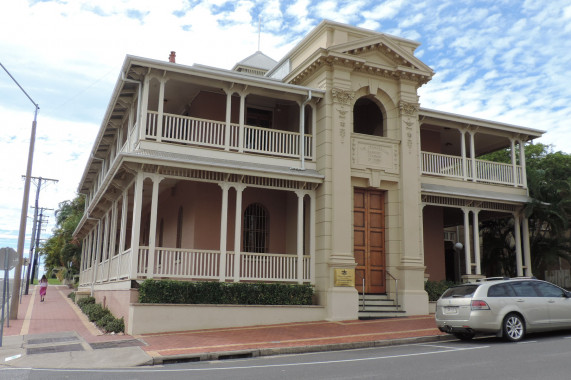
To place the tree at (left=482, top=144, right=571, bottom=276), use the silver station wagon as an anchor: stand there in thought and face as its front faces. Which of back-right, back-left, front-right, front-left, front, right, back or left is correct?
front-left

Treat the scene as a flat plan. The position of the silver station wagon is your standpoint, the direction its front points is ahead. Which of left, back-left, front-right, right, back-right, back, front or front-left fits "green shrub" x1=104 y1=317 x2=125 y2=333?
back-left

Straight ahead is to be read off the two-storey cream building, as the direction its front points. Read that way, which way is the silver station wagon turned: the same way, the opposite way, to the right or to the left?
to the left

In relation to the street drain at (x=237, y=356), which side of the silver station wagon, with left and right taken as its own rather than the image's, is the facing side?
back

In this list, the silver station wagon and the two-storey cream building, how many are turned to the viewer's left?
0

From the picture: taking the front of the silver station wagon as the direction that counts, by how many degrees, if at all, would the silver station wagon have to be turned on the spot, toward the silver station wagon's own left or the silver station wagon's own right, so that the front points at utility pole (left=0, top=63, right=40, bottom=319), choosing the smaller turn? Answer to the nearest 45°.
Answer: approximately 135° to the silver station wagon's own left

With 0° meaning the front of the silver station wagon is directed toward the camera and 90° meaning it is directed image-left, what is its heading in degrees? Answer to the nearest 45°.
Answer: approximately 225°

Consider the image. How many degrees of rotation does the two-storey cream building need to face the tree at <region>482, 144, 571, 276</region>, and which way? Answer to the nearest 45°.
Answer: approximately 90° to its left

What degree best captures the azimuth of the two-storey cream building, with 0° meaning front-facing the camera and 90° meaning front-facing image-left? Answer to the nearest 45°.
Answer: approximately 315°

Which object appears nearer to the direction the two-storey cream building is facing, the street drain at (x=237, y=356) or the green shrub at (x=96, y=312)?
the street drain

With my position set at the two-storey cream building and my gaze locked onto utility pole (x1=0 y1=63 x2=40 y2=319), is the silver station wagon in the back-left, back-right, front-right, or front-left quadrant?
back-left

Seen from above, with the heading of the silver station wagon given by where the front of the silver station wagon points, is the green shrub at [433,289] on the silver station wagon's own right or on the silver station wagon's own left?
on the silver station wagon's own left

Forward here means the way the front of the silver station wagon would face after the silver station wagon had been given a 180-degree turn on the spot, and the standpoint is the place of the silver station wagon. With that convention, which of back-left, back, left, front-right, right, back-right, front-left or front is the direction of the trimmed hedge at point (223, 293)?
front-right
